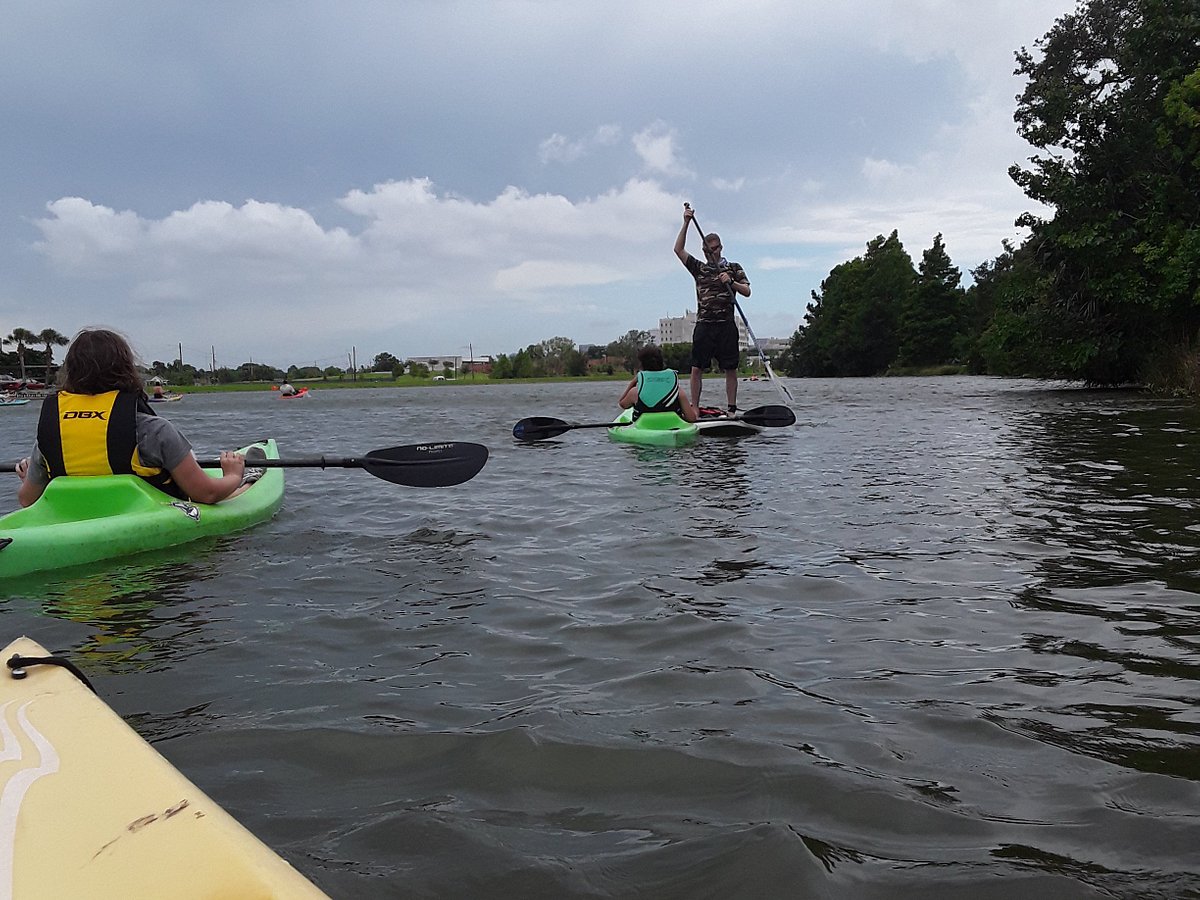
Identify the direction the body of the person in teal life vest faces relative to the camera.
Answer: away from the camera

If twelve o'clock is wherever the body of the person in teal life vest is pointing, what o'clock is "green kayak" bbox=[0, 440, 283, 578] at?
The green kayak is roughly at 7 o'clock from the person in teal life vest.

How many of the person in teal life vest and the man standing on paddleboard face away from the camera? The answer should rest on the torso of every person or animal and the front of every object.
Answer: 1

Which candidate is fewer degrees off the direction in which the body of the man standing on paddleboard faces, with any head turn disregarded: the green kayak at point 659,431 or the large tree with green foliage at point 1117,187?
the green kayak

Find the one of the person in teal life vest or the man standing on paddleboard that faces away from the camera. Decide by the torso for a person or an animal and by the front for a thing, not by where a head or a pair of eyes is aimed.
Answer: the person in teal life vest

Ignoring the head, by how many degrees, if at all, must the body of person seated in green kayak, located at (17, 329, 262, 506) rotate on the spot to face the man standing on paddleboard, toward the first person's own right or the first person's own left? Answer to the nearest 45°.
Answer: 0° — they already face them

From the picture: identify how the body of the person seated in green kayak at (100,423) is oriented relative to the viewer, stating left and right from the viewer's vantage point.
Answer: facing away from the viewer and to the right of the viewer

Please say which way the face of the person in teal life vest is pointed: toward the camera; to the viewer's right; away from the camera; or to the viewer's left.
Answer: away from the camera

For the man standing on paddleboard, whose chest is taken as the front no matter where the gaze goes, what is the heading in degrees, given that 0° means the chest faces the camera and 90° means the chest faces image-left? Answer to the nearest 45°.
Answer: approximately 0°

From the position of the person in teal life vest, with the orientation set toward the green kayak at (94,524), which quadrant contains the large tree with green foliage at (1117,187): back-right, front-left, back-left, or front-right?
back-left
